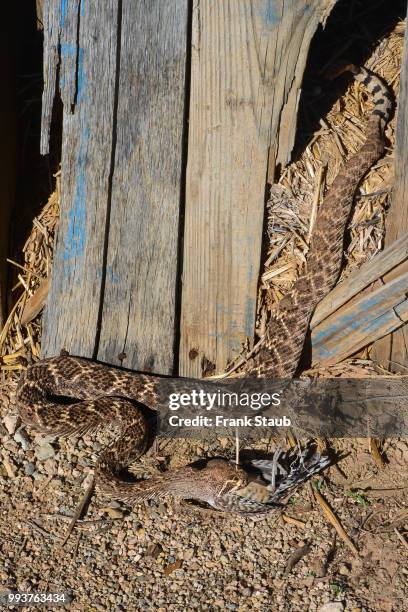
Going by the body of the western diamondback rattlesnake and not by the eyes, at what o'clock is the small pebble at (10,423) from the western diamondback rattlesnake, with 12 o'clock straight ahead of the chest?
The small pebble is roughly at 6 o'clock from the western diamondback rattlesnake.

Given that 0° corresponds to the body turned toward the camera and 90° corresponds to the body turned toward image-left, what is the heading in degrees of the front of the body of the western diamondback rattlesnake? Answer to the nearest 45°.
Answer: approximately 270°

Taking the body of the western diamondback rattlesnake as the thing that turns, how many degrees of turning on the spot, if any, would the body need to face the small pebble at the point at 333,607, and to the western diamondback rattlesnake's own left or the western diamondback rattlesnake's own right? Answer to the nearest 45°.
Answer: approximately 45° to the western diamondback rattlesnake's own right

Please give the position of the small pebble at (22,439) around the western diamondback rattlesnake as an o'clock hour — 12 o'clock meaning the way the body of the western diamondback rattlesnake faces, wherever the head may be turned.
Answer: The small pebble is roughly at 6 o'clock from the western diamondback rattlesnake.
